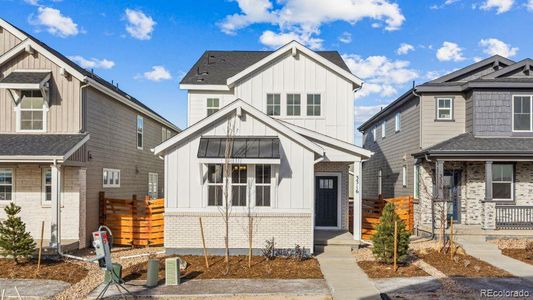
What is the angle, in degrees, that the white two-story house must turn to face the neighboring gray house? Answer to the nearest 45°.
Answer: approximately 135° to its left

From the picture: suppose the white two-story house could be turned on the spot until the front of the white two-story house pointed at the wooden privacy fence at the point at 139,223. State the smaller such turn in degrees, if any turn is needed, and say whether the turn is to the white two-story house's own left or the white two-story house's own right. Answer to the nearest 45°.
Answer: approximately 45° to the white two-story house's own right

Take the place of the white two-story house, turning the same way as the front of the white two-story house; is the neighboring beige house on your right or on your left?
on your right

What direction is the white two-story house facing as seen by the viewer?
toward the camera

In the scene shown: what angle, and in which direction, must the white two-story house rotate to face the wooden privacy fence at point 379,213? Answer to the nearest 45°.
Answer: approximately 135° to its left
